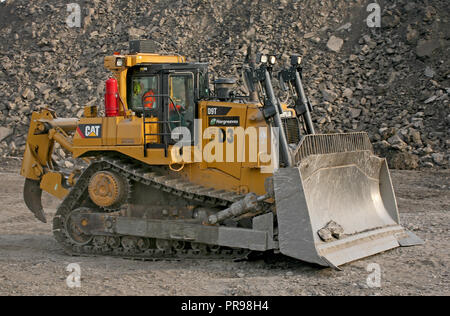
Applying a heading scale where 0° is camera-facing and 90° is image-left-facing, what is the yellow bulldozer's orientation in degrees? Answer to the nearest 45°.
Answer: approximately 315°

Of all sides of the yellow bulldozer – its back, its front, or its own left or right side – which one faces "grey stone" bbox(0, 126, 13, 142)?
back
